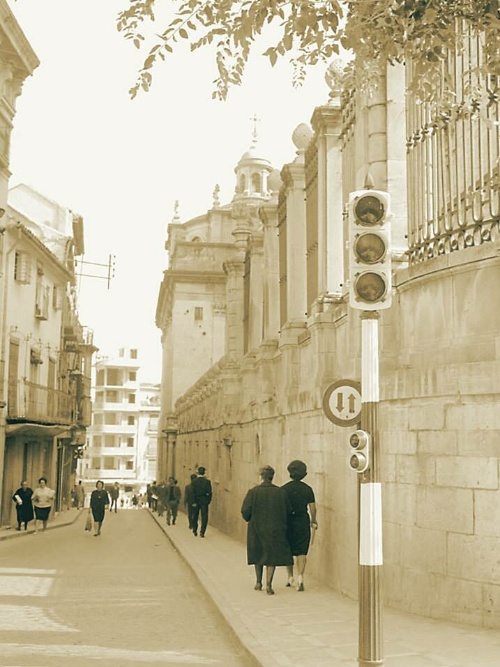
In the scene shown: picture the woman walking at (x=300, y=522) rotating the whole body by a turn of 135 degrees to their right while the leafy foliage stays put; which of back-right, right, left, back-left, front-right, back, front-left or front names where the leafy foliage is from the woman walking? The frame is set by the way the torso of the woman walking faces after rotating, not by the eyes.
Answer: front-right

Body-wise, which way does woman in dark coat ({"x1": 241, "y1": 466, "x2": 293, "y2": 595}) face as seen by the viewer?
away from the camera

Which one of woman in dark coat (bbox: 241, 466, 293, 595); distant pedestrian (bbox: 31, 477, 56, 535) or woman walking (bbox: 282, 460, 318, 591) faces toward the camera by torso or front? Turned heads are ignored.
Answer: the distant pedestrian

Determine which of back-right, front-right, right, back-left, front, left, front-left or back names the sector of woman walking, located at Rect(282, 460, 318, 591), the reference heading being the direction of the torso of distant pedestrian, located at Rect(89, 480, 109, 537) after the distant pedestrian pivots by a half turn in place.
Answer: back

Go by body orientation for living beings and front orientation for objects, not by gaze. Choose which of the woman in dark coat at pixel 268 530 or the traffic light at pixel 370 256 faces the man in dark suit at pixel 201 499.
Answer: the woman in dark coat

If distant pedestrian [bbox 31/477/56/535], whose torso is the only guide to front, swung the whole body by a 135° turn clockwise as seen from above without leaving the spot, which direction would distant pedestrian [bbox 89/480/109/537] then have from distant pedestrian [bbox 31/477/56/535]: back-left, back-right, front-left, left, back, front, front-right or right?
back

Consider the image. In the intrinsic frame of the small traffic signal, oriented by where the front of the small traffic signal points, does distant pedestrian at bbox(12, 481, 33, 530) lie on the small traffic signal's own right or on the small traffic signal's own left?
on the small traffic signal's own right

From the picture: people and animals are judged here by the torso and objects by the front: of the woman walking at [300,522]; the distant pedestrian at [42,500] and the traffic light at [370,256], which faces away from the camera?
the woman walking

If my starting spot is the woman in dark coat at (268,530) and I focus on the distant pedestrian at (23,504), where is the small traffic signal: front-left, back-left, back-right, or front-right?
back-left

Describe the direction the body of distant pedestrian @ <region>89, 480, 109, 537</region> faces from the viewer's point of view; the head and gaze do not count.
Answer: toward the camera

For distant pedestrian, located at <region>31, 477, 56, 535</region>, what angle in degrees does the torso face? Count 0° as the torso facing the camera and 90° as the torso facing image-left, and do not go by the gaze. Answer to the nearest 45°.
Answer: approximately 0°

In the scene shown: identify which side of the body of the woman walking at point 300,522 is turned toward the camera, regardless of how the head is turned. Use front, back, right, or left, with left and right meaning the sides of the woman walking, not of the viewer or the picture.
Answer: back

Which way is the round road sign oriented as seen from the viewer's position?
toward the camera

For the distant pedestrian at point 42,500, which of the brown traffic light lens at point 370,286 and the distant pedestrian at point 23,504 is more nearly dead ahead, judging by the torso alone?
the brown traffic light lens

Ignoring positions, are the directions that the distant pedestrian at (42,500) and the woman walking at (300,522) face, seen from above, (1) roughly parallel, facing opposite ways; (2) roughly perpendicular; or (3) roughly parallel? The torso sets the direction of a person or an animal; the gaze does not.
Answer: roughly parallel, facing opposite ways

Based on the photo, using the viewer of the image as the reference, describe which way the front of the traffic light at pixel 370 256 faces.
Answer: facing the viewer
